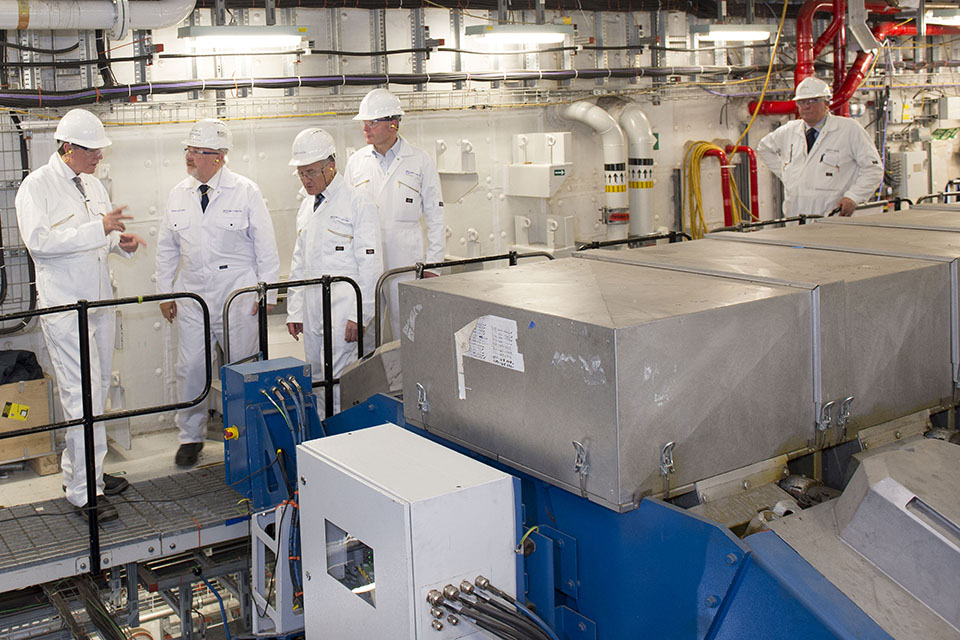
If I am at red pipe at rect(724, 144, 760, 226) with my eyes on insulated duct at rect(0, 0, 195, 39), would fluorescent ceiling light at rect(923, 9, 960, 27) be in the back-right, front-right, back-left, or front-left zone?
back-left

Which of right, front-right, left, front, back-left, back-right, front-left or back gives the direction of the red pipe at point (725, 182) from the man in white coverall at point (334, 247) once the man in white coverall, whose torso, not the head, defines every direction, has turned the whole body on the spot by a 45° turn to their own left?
back-left

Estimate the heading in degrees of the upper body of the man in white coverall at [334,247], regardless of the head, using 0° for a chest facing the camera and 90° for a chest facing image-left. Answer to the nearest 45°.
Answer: approximately 45°

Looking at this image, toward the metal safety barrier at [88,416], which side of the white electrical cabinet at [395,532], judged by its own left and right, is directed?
right

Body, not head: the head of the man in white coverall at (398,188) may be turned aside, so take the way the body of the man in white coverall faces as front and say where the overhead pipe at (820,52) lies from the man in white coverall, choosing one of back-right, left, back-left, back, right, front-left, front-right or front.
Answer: back

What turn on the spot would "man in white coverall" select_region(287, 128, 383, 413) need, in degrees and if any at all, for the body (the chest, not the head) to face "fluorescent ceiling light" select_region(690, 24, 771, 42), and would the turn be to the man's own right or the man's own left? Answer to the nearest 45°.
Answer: approximately 180°

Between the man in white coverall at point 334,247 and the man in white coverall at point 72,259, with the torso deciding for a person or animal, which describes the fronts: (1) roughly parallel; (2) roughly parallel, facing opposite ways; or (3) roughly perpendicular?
roughly perpendicular

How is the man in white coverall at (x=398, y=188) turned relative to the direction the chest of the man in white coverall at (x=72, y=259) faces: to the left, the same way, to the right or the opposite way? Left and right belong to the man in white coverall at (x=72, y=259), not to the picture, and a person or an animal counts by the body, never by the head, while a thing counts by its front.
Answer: to the right

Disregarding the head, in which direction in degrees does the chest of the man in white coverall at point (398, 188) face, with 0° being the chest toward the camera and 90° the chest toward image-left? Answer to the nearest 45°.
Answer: approximately 45°

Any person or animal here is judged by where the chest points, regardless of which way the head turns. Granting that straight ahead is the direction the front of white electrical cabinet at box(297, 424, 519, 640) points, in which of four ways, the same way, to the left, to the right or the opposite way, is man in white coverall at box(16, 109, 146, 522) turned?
to the left

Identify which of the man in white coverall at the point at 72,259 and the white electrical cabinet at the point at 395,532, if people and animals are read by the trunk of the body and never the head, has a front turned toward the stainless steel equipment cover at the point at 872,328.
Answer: the man in white coverall
